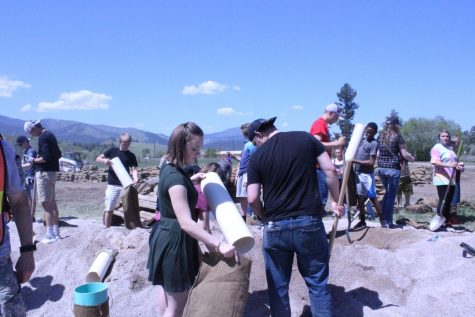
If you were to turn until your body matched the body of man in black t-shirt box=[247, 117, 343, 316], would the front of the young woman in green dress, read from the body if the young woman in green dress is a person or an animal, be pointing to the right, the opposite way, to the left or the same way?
to the right

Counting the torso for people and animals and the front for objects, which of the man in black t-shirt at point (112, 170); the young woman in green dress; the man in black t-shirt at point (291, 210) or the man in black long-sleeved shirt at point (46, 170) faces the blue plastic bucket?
the man in black t-shirt at point (112, 170)

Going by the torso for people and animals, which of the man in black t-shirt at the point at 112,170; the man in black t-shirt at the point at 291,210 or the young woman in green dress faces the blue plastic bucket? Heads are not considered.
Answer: the man in black t-shirt at the point at 112,170

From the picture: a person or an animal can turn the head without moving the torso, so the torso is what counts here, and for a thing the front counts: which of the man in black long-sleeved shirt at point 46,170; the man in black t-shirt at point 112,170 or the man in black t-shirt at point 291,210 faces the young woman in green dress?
the man in black t-shirt at point 112,170

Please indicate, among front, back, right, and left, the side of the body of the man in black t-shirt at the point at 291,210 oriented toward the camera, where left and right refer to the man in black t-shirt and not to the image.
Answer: back

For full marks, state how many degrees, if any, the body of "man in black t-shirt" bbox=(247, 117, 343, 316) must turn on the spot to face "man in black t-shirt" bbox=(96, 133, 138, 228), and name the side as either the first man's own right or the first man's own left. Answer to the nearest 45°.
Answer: approximately 45° to the first man's own left

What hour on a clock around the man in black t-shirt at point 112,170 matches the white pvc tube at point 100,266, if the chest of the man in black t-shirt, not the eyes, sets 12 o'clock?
The white pvc tube is roughly at 12 o'clock from the man in black t-shirt.

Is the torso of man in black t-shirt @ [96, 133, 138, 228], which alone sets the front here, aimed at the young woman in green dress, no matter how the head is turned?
yes

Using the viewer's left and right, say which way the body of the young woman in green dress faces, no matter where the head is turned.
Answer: facing to the right of the viewer
